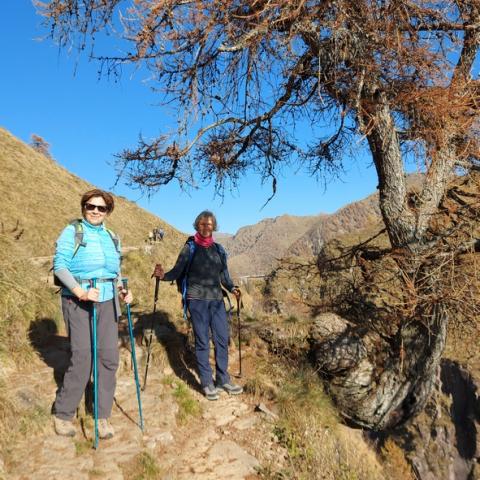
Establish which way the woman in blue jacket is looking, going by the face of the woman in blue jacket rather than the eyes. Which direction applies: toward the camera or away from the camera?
toward the camera

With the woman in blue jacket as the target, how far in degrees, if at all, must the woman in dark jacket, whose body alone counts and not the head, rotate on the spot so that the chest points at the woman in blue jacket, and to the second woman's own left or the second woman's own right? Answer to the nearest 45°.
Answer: approximately 45° to the second woman's own right

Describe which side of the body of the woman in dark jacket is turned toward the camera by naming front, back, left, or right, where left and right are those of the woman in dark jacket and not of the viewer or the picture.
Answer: front
